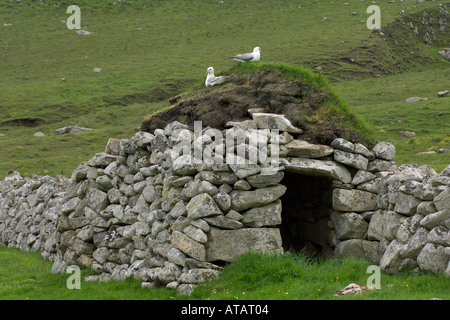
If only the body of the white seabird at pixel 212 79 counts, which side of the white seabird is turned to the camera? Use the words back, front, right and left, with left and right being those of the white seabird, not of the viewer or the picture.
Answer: left

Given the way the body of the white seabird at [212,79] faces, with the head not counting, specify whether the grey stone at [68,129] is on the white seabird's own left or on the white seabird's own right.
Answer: on the white seabird's own right

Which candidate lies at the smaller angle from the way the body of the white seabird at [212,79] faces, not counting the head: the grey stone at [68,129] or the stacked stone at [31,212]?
the stacked stone

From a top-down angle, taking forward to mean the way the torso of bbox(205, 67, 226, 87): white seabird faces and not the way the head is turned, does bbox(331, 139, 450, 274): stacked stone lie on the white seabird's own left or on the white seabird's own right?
on the white seabird's own left
